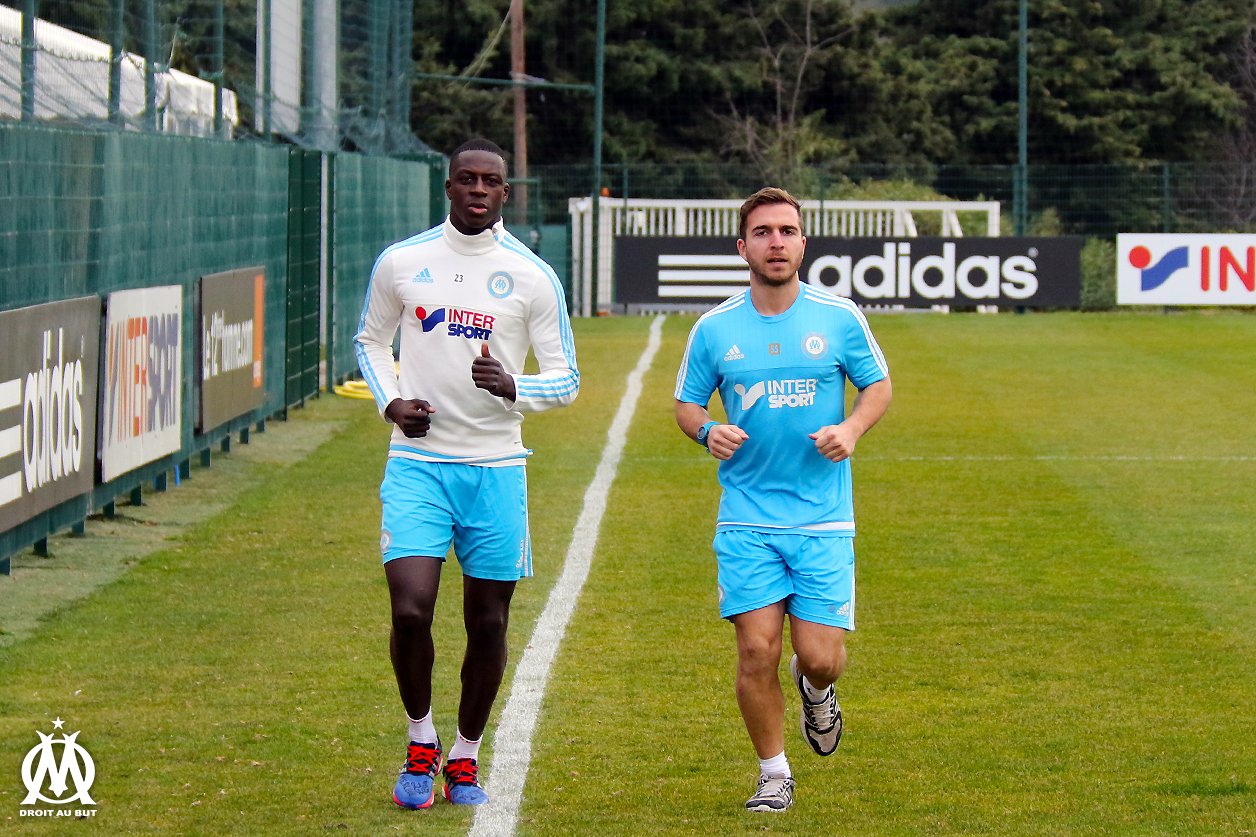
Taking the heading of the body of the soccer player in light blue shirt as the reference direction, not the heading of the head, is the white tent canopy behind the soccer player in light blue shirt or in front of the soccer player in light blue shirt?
behind

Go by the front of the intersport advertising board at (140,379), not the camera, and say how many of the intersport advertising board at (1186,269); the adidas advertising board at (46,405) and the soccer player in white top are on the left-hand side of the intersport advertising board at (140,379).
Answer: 1

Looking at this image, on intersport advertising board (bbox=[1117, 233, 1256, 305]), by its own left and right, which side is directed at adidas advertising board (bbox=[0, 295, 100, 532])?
front

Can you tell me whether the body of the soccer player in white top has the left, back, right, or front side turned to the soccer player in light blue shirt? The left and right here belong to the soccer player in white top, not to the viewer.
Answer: left

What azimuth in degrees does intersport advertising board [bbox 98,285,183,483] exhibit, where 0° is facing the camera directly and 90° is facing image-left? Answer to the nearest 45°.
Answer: approximately 315°

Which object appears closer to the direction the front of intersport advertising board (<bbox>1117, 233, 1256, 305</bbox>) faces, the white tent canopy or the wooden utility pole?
the white tent canopy

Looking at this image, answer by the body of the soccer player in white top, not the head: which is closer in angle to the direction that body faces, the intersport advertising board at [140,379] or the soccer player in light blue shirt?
the soccer player in light blue shirt

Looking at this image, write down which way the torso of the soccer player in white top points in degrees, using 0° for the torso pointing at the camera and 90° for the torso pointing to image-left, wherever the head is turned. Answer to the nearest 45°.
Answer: approximately 0°
